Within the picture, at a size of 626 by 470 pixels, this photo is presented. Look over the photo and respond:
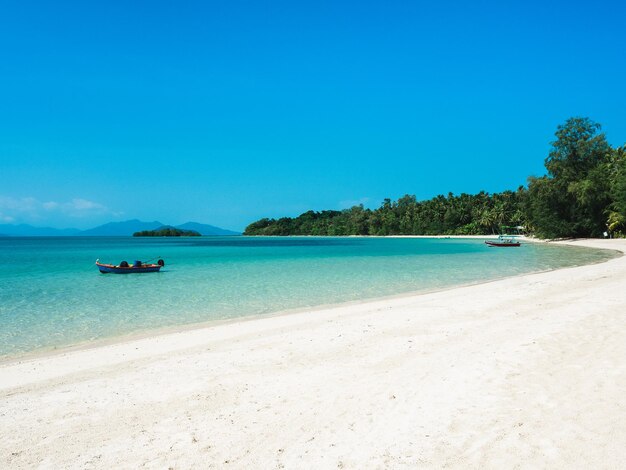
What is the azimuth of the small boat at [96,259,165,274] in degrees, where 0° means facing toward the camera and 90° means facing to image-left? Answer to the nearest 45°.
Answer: approximately 90°
